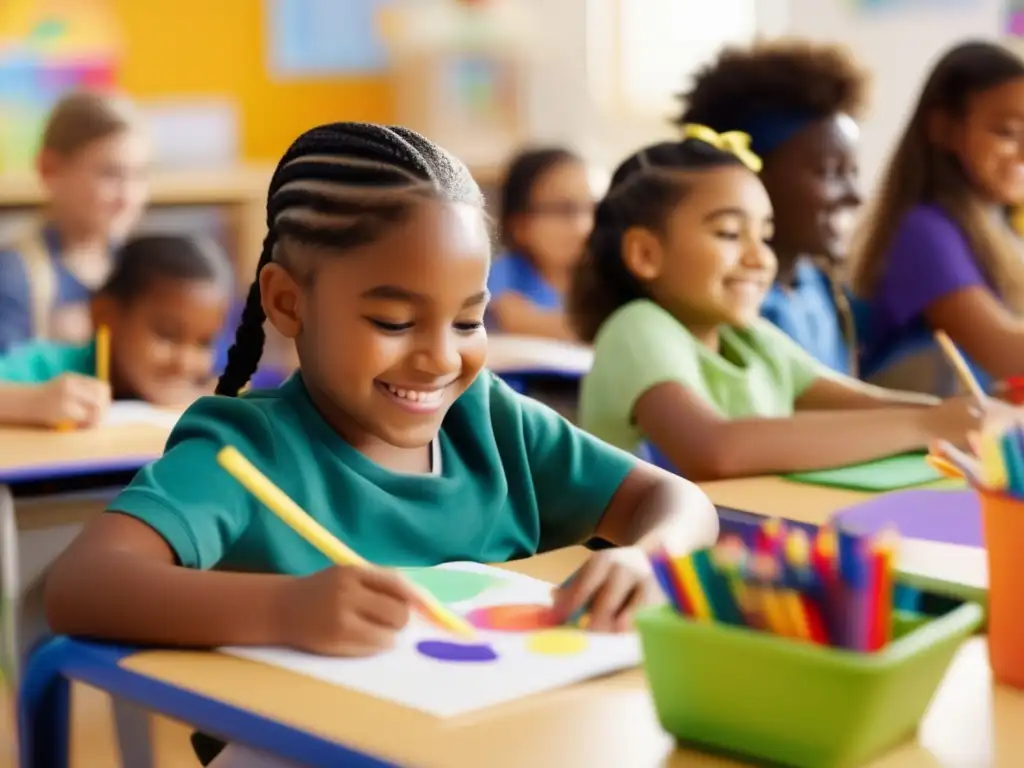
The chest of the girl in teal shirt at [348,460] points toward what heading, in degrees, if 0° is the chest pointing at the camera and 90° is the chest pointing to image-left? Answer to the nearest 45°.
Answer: approximately 315°

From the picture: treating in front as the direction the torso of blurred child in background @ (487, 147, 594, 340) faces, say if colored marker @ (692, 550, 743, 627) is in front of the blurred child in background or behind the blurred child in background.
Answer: in front

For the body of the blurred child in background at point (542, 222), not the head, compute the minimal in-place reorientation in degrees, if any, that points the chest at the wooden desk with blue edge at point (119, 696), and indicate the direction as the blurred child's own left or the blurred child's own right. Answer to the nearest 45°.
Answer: approximately 45° to the blurred child's own right

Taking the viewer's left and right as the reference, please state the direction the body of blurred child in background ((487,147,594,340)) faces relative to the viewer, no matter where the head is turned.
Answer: facing the viewer and to the right of the viewer

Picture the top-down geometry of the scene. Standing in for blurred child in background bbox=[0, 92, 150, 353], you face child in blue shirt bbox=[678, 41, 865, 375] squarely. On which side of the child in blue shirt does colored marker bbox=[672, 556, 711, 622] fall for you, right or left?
right

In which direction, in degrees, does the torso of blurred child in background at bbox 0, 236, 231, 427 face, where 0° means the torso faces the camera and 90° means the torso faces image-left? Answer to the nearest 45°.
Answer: approximately 315°
